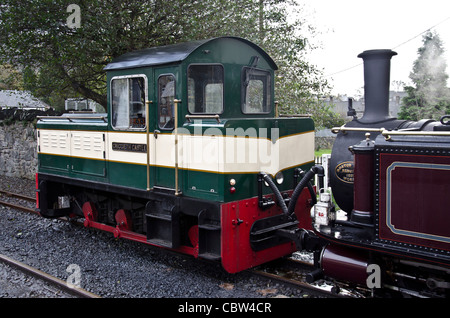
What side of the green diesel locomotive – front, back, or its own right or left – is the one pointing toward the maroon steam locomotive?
front

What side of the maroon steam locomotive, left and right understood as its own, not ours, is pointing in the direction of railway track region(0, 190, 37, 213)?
front

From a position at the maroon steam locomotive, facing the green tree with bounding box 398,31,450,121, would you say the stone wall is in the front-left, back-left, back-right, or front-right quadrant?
front-left

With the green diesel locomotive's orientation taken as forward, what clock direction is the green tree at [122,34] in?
The green tree is roughly at 7 o'clock from the green diesel locomotive.

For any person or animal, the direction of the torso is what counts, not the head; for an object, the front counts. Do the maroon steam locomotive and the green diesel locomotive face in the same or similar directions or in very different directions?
very different directions

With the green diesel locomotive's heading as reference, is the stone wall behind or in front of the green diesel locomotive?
behind

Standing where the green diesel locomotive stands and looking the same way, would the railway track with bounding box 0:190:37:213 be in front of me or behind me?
behind

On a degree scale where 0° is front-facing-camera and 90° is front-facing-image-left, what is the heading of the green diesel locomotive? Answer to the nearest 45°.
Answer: approximately 315°

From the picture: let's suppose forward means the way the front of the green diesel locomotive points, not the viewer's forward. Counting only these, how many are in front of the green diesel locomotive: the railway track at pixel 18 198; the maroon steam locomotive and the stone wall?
1

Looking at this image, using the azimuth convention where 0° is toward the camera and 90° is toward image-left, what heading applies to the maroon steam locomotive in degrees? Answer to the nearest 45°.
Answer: approximately 135°

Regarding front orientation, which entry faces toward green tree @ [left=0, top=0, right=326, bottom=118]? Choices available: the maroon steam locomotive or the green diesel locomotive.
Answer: the maroon steam locomotive

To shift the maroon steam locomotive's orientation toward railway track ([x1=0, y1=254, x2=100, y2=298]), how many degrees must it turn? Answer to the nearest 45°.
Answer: approximately 45° to its left

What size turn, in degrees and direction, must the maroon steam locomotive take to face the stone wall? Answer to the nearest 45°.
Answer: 0° — it already faces it
